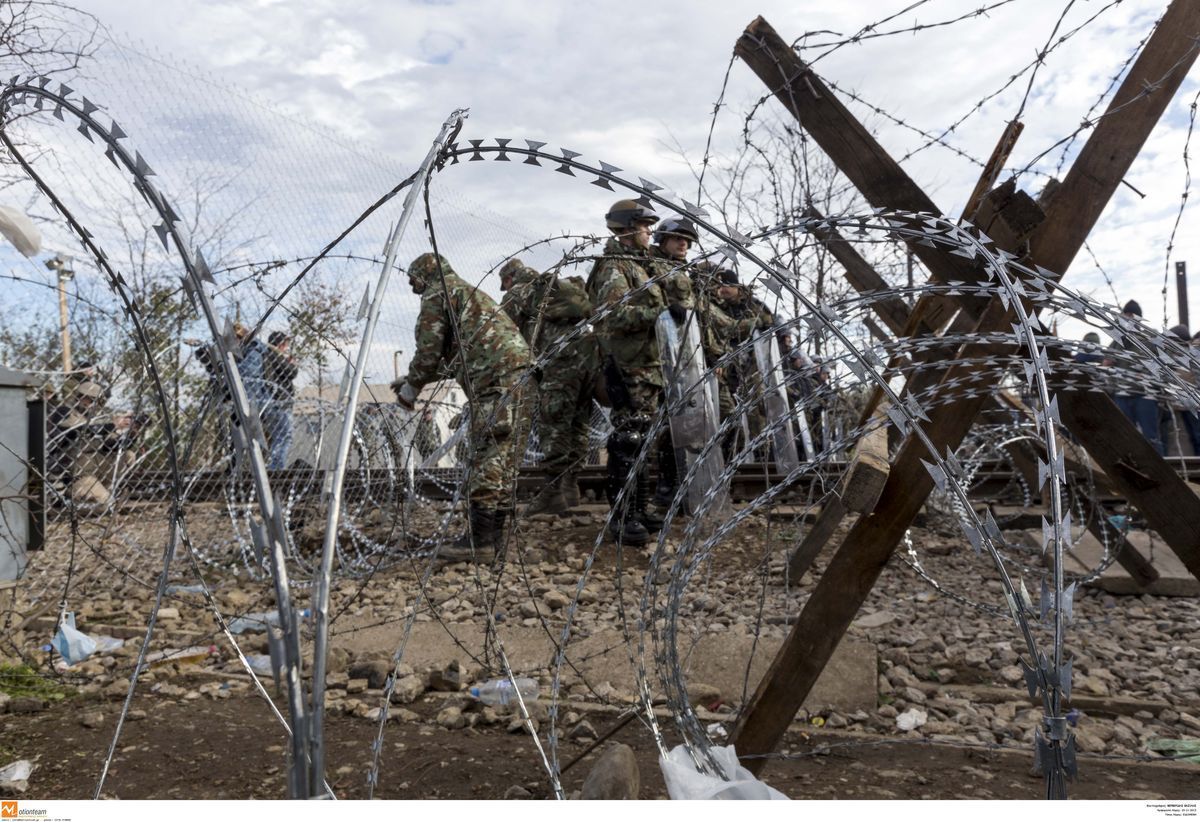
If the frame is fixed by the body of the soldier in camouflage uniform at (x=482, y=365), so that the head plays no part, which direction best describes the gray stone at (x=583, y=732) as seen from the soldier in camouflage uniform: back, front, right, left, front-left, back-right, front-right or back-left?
left

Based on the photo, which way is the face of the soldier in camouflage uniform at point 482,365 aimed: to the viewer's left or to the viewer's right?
to the viewer's left

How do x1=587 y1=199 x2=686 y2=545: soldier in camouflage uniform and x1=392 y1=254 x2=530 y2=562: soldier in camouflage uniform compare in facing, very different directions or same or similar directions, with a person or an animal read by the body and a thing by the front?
very different directions

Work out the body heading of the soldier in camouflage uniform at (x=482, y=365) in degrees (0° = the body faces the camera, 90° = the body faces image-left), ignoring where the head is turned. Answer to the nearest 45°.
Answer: approximately 90°

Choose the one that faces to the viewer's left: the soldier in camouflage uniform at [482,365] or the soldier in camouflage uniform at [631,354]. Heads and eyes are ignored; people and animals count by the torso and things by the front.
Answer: the soldier in camouflage uniform at [482,365]

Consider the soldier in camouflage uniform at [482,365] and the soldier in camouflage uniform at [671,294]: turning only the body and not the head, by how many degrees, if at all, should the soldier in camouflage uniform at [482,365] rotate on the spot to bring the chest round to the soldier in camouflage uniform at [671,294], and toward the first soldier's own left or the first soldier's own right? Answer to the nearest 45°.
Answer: approximately 180°

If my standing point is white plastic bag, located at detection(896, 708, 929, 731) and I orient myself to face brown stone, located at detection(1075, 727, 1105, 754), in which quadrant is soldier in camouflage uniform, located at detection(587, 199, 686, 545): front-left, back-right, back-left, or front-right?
back-left

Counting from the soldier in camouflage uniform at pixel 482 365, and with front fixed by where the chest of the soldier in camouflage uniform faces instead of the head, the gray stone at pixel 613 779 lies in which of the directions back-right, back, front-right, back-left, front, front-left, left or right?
left
